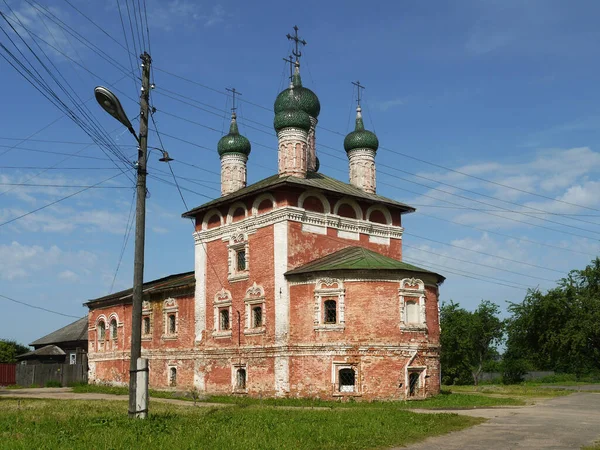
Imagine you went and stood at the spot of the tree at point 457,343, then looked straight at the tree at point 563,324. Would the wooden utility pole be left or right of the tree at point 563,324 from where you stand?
right

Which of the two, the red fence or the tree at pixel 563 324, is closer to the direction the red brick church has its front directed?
the red fence

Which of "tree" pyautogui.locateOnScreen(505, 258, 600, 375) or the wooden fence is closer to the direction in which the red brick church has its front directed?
the wooden fence

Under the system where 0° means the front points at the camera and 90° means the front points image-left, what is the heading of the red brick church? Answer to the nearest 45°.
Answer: approximately 135°

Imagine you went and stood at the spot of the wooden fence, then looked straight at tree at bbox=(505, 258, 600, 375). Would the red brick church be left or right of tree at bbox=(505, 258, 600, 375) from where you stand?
right

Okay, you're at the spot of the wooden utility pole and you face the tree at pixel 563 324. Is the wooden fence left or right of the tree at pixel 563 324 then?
left
